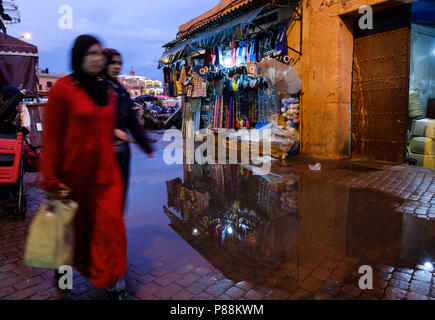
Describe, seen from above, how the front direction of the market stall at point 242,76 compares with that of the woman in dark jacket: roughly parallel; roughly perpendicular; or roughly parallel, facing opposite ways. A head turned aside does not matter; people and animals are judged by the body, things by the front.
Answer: roughly perpendicular

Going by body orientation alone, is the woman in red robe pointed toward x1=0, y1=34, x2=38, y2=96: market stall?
no

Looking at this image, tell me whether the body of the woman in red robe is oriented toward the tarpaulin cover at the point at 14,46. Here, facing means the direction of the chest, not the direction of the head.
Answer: no

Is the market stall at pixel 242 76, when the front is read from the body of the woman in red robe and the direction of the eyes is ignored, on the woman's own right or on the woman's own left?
on the woman's own left

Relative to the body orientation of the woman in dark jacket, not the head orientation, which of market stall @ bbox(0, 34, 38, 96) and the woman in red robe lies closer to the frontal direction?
the woman in red robe

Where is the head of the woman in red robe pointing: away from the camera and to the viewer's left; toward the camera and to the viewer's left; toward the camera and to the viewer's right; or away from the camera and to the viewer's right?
toward the camera and to the viewer's right

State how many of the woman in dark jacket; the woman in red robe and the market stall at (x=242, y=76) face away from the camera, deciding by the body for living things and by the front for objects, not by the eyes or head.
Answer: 0

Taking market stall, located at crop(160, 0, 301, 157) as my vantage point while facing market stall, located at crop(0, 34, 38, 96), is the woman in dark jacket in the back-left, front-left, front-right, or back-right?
front-left

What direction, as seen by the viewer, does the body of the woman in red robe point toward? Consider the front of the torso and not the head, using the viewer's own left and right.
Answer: facing the viewer and to the right of the viewer

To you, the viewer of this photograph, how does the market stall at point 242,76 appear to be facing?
facing the viewer and to the left of the viewer

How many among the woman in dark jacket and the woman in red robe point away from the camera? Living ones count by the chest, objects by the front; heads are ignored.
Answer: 0

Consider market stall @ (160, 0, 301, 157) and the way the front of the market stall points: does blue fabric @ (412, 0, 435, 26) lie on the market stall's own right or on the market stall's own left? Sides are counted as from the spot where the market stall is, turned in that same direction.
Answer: on the market stall's own left

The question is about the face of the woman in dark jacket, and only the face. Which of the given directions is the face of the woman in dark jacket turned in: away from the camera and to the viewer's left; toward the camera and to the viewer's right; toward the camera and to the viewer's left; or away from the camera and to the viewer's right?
toward the camera and to the viewer's right

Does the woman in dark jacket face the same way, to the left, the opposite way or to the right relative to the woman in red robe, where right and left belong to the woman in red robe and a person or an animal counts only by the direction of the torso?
the same way
